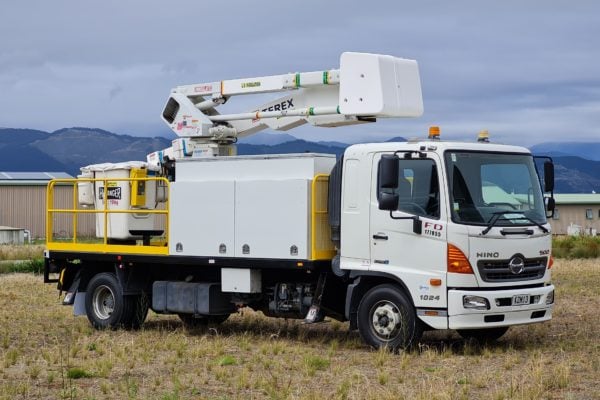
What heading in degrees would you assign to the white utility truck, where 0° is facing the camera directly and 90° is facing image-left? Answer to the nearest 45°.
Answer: approximately 315°
